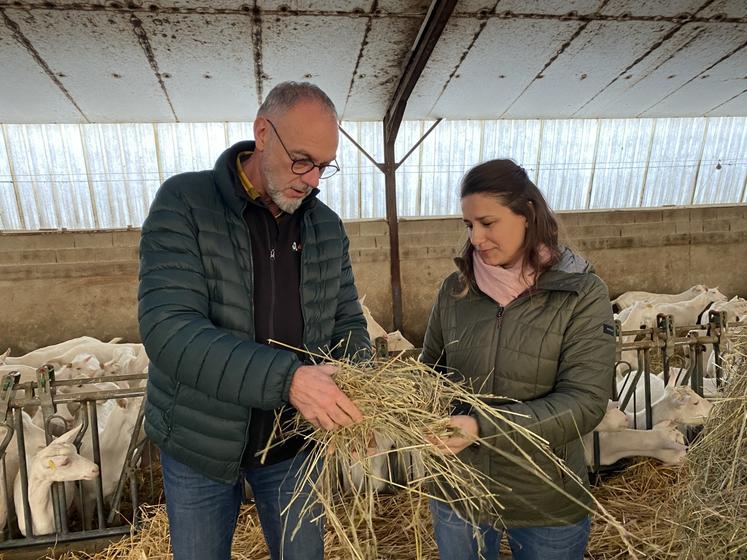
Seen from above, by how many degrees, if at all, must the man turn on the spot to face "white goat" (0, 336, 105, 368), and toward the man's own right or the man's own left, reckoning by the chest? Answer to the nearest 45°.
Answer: approximately 180°

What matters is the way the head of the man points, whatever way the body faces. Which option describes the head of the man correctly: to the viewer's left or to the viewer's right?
to the viewer's right
